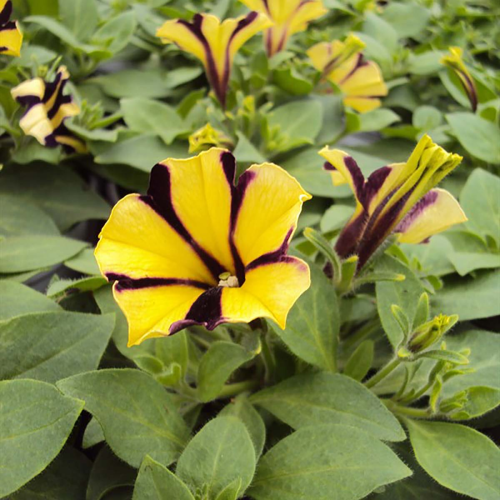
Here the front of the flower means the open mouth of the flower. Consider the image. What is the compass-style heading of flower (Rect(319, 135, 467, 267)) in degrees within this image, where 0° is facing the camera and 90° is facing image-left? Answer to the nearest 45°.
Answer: approximately 270°

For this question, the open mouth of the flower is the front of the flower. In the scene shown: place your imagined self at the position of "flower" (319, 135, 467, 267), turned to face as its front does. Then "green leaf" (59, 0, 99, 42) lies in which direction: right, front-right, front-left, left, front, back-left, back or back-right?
back-left

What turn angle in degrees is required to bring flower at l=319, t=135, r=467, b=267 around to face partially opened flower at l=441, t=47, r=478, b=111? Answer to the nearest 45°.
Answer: approximately 90° to its left
